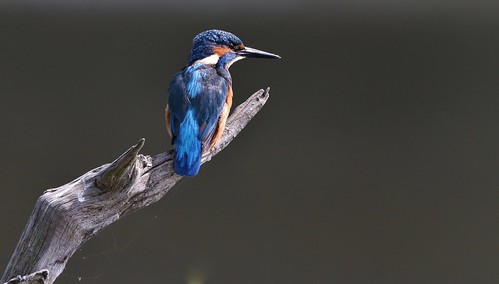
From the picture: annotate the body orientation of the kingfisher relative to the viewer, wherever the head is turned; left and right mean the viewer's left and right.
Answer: facing away from the viewer and to the right of the viewer
